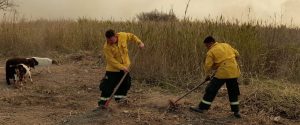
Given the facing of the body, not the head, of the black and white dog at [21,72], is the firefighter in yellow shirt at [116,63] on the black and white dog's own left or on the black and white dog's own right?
on the black and white dog's own left

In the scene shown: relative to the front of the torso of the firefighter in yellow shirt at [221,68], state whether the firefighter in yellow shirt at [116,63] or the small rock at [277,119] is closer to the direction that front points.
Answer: the firefighter in yellow shirt

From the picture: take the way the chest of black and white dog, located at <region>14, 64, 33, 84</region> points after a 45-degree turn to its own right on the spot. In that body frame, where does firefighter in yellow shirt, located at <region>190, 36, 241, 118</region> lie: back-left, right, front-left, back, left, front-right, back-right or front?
back-left

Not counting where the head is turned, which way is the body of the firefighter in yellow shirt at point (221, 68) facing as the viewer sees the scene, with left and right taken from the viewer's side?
facing away from the viewer and to the left of the viewer

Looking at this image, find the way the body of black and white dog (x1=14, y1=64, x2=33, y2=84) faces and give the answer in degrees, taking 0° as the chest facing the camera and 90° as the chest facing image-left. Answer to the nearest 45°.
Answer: approximately 45°

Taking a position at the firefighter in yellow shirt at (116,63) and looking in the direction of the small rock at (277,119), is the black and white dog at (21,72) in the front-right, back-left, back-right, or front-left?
back-left
